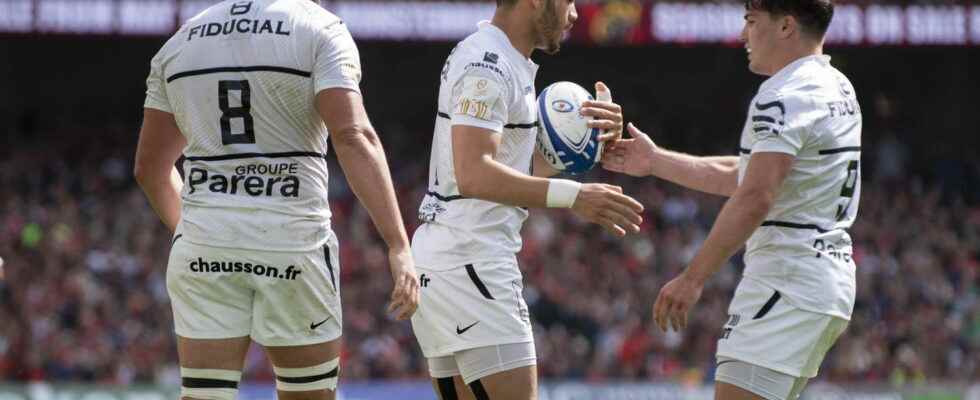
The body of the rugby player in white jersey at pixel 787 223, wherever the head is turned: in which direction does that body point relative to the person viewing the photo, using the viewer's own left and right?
facing to the left of the viewer

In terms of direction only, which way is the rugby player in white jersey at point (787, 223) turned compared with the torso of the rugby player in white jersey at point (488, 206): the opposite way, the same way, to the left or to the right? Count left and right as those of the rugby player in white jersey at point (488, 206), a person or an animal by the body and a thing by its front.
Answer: the opposite way

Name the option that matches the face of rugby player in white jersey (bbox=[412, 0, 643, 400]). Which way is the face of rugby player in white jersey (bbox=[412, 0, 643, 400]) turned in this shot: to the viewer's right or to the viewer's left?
to the viewer's right

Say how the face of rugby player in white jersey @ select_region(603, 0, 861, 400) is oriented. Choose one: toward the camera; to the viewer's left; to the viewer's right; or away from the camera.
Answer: to the viewer's left

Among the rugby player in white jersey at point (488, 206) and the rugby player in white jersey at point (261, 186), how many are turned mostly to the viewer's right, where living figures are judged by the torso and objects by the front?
1

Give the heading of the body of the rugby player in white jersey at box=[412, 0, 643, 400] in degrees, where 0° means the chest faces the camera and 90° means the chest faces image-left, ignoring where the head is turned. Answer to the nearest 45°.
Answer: approximately 270°

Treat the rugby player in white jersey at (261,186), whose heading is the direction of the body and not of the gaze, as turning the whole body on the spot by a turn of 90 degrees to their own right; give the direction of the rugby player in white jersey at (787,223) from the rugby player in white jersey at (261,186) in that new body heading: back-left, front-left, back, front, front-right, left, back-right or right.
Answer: front

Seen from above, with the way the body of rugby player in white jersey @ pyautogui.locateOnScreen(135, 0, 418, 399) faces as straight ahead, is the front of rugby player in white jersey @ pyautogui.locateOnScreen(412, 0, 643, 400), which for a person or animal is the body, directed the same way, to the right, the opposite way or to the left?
to the right

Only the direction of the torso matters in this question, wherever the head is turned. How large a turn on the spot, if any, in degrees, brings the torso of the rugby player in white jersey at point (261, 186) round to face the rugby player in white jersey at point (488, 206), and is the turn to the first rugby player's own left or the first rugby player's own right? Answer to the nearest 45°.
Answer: approximately 90° to the first rugby player's own right

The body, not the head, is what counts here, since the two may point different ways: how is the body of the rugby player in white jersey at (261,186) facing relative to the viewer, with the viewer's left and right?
facing away from the viewer

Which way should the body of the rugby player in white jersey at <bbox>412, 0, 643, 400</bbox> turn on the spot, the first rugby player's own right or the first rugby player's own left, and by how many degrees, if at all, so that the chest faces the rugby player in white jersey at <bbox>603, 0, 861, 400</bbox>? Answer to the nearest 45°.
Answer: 0° — they already face them
